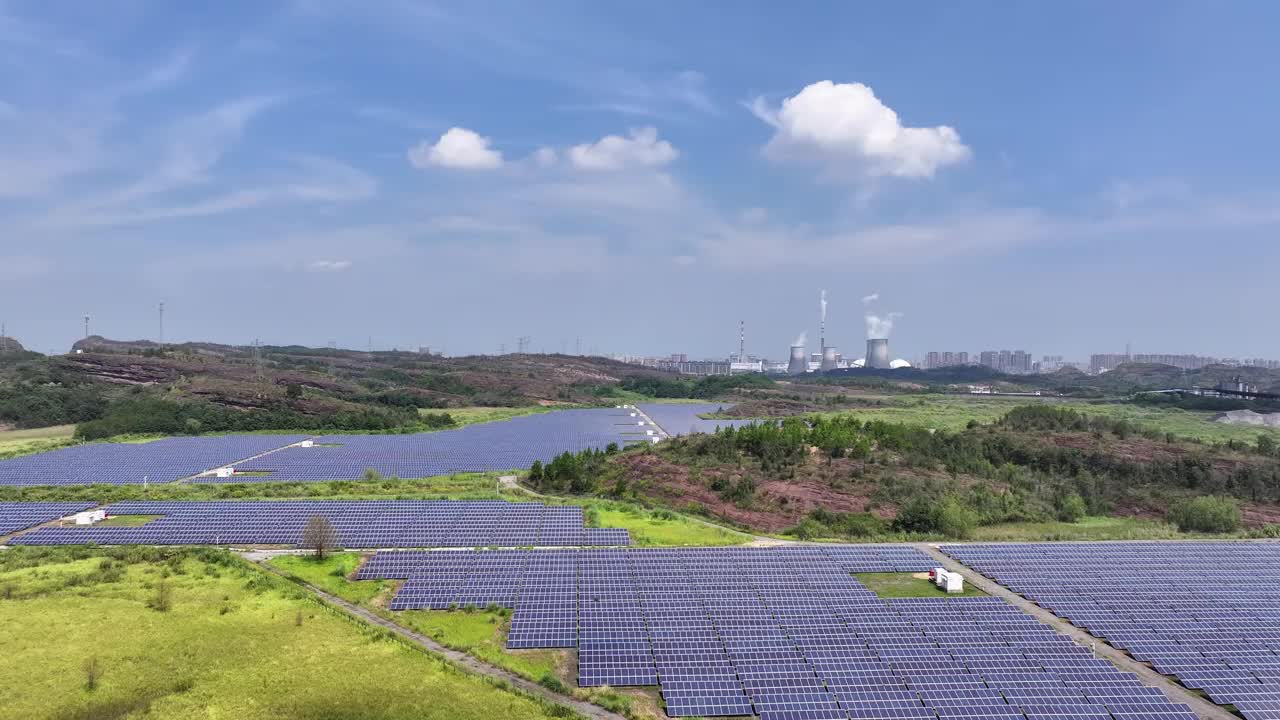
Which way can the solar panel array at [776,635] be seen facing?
toward the camera

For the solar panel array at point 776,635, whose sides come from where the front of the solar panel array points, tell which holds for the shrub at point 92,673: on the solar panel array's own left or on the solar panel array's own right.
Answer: on the solar panel array's own right

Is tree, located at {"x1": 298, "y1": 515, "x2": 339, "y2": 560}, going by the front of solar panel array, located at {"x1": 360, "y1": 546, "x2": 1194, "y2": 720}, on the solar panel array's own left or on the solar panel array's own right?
on the solar panel array's own right

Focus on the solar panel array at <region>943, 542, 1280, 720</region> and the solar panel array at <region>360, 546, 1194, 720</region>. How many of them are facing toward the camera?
2

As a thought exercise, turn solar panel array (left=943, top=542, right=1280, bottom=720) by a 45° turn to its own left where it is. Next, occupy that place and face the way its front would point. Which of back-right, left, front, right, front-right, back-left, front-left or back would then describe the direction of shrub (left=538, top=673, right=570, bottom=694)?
right

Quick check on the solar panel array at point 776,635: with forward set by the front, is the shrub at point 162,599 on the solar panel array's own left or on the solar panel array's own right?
on the solar panel array's own right

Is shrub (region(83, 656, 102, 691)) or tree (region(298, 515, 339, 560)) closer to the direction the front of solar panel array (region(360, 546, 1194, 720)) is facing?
the shrub

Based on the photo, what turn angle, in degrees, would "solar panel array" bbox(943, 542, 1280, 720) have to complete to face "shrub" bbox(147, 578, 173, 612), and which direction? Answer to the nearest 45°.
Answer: approximately 45° to its right

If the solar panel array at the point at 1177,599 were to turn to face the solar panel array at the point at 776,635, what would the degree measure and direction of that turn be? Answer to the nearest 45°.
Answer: approximately 45° to its right

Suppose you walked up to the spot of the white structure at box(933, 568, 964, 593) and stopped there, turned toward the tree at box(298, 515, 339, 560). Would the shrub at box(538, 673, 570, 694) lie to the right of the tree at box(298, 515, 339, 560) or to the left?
left
